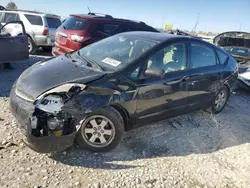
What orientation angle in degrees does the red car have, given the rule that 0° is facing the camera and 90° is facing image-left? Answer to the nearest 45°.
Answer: approximately 225°

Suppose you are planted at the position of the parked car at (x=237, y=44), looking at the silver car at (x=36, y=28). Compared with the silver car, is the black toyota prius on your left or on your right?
left

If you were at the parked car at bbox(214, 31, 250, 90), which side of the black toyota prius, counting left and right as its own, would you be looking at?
back

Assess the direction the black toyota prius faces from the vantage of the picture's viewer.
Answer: facing the viewer and to the left of the viewer

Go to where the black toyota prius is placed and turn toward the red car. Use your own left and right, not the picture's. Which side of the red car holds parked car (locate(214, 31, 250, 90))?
right

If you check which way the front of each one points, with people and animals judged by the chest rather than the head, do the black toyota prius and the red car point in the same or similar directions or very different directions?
very different directions

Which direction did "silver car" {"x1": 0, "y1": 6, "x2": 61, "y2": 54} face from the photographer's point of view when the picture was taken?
facing away from the viewer and to the left of the viewer

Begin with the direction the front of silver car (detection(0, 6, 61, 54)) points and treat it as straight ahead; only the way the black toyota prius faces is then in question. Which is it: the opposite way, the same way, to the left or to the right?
to the left

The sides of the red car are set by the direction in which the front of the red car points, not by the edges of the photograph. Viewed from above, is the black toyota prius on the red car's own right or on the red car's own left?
on the red car's own right

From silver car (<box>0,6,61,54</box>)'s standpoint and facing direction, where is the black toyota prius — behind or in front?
behind

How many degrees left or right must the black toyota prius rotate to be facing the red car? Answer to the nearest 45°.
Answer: approximately 135° to its right

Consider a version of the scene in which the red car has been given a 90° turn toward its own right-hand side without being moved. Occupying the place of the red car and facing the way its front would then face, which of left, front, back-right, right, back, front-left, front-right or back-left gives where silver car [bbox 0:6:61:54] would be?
back

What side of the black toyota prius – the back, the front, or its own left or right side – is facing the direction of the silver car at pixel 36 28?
right
